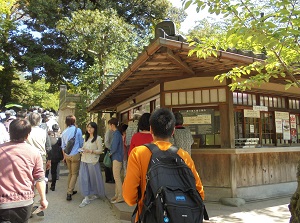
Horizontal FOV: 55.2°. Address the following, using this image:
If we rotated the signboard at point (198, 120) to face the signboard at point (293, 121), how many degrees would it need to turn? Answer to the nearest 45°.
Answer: approximately 135° to its left

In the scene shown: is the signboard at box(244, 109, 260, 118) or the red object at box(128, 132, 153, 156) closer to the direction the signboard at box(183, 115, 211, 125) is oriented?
the red object

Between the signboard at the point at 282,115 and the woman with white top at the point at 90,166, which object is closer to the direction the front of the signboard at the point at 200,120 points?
the woman with white top

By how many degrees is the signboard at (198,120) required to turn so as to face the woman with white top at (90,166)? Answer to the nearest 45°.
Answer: approximately 90° to its right

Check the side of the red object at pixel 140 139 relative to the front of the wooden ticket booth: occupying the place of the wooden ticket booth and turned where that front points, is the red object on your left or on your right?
on your right

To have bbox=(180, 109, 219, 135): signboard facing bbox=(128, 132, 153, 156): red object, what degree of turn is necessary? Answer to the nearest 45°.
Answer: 0° — it already faces it

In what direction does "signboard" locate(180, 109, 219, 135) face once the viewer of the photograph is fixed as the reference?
facing the viewer
